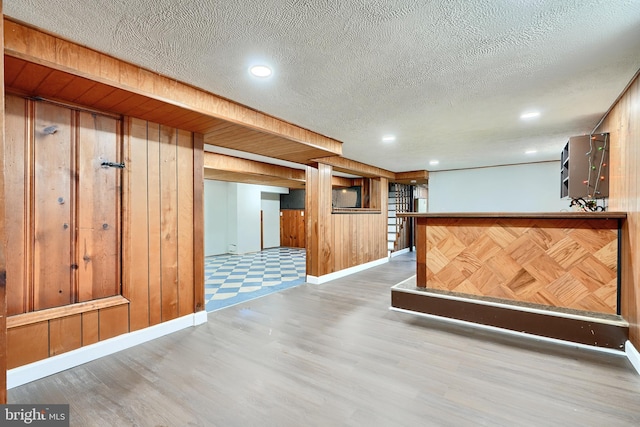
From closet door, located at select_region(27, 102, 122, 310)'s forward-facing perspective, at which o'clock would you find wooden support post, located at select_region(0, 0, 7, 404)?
The wooden support post is roughly at 2 o'clock from the closet door.

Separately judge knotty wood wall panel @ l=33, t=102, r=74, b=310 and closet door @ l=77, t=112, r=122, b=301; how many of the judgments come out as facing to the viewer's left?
0

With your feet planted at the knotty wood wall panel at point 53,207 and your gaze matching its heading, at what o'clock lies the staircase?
The staircase is roughly at 10 o'clock from the knotty wood wall panel.

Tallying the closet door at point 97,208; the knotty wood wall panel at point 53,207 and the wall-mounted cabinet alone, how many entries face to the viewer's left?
1

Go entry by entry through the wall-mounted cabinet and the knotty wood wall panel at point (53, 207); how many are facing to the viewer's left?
1

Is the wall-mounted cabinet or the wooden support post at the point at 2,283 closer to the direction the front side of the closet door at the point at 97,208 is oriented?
the wall-mounted cabinet

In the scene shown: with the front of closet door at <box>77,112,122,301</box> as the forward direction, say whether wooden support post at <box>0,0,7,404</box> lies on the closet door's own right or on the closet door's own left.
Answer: on the closet door's own right

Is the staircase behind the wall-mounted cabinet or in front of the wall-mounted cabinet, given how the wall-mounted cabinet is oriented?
in front

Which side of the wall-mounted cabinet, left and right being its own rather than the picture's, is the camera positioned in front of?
left

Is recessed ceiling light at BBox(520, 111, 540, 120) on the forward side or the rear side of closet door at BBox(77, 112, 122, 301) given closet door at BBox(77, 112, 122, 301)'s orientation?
on the forward side
